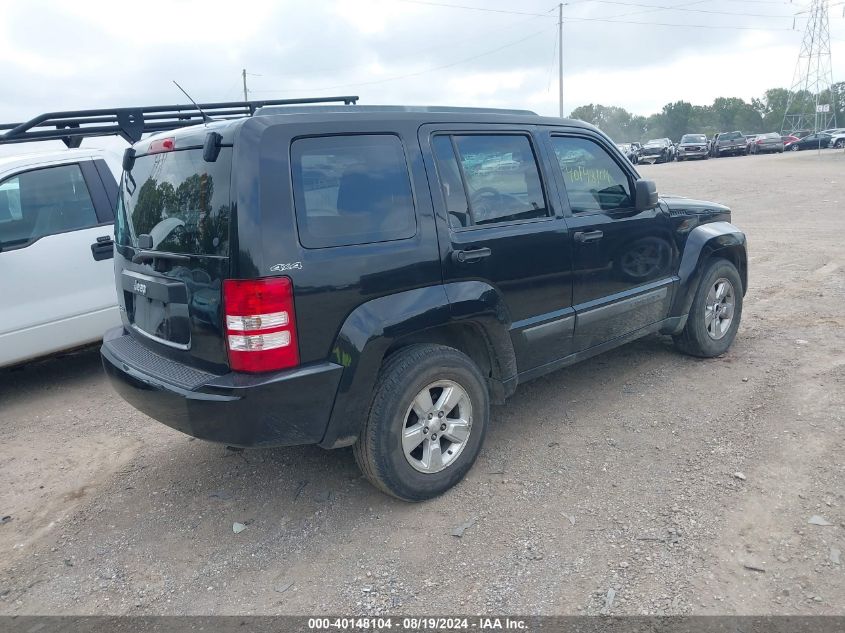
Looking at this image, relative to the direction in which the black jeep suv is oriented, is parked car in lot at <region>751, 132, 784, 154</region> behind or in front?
in front

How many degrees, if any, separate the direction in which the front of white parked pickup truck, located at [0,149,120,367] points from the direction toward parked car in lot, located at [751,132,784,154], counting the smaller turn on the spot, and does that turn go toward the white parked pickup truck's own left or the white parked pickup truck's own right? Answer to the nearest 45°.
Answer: approximately 180°

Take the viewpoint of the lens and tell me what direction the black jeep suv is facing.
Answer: facing away from the viewer and to the right of the viewer

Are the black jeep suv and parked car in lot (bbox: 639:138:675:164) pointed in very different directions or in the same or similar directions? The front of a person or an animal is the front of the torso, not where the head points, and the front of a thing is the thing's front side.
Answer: very different directions

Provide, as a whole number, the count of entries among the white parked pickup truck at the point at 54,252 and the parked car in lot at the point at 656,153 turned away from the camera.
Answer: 0

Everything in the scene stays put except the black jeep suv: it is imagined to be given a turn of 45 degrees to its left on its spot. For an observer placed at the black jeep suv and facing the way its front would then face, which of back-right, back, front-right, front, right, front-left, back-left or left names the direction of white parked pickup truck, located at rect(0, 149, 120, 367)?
front-left

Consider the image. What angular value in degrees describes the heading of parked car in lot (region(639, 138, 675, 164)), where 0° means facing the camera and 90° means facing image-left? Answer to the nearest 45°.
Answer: approximately 45°

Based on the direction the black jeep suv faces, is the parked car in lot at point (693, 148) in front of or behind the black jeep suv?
in front

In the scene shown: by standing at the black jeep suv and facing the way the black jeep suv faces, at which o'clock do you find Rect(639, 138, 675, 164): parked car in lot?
The parked car in lot is roughly at 11 o'clock from the black jeep suv.

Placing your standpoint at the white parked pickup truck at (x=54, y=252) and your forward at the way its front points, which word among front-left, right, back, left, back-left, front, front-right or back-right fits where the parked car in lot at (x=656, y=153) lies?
back
